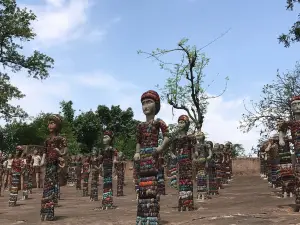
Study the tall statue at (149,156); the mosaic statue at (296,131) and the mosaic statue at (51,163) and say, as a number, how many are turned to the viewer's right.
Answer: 0

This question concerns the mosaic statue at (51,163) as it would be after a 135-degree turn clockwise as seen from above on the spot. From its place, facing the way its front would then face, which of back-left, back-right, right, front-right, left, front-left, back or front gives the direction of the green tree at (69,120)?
front

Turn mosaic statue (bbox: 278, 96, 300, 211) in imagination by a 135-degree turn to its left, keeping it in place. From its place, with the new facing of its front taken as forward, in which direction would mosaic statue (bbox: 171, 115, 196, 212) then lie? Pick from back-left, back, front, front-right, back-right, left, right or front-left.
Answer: back-left

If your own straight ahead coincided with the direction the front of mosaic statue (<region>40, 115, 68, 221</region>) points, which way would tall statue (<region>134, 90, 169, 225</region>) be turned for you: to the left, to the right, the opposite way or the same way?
the same way

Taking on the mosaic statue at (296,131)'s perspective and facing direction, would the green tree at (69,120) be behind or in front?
behind

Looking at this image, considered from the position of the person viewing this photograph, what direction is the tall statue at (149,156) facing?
facing the viewer and to the left of the viewer

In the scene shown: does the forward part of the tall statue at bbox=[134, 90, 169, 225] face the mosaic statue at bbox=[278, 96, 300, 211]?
no

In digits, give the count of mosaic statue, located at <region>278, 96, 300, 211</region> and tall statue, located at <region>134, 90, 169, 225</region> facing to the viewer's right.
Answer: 0

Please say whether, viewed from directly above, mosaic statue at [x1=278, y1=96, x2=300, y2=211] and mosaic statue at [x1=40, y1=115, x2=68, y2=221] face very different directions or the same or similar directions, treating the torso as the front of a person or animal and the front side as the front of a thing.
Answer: same or similar directions

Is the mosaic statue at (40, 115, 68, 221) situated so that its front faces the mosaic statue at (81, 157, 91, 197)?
no

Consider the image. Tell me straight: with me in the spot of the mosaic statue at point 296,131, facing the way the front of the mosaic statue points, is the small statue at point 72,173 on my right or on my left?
on my right

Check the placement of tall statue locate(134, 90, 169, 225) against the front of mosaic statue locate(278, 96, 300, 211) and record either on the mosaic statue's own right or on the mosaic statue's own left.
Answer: on the mosaic statue's own right

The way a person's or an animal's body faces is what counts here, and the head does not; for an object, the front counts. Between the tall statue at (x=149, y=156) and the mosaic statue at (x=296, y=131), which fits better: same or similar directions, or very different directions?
same or similar directions

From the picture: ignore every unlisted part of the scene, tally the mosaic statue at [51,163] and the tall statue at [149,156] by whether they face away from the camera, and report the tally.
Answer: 0

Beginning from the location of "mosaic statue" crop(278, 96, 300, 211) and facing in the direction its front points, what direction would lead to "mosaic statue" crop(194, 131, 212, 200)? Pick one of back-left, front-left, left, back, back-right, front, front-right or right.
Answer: back-right

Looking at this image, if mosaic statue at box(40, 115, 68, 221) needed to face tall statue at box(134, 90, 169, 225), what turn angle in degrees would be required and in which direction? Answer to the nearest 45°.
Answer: approximately 90° to its left

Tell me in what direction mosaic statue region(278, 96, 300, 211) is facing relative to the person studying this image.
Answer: facing the viewer

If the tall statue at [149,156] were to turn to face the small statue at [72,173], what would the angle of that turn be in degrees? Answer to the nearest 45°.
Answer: approximately 135° to its right

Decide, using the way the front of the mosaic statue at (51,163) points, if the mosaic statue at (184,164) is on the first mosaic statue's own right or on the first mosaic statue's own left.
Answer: on the first mosaic statue's own left
